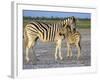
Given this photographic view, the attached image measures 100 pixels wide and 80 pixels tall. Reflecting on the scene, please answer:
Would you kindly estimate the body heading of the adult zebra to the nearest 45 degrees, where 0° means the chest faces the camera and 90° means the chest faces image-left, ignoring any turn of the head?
approximately 270°
